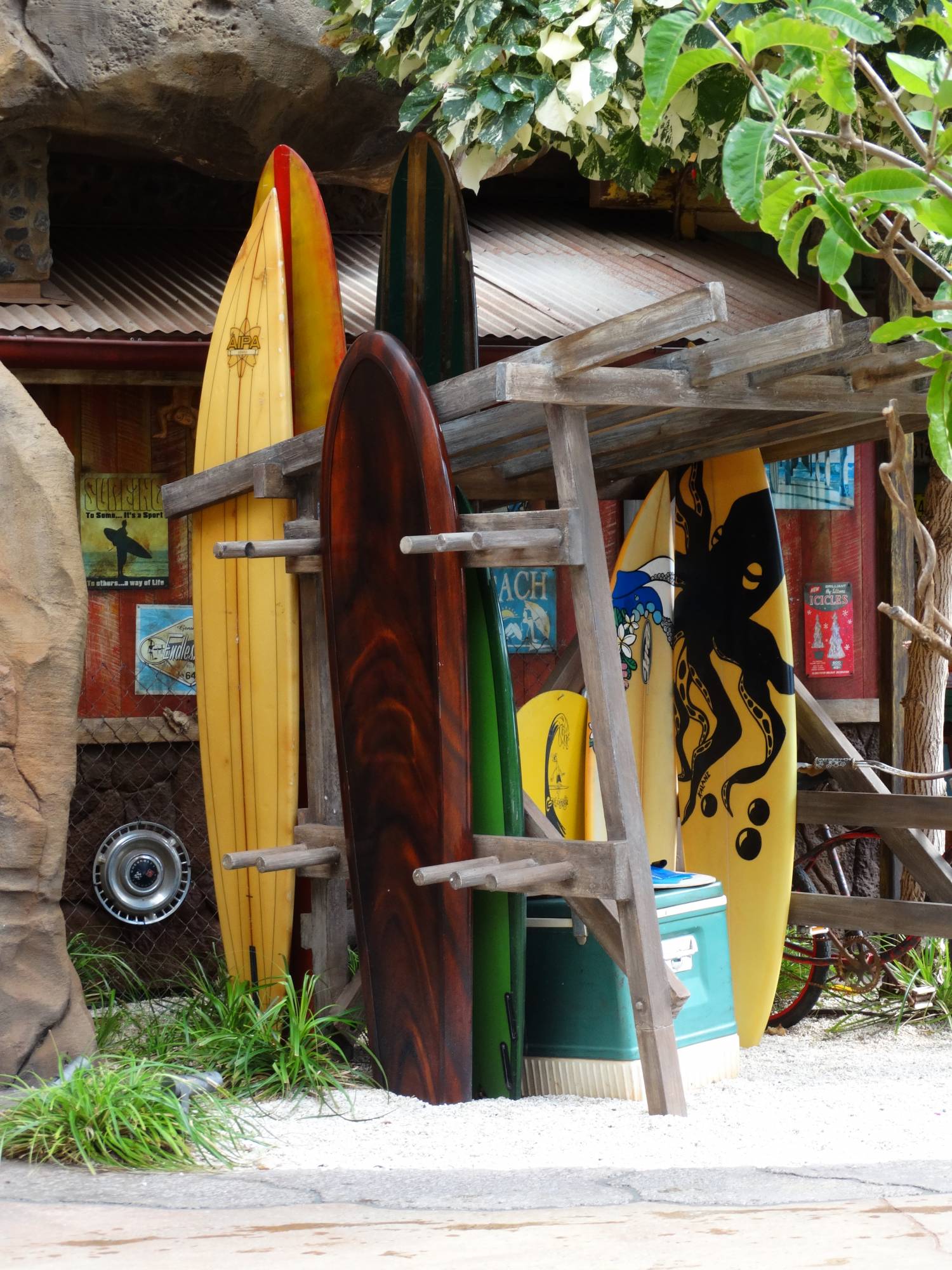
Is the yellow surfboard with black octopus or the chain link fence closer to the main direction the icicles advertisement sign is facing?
the yellow surfboard with black octopus

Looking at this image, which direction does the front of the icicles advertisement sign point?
toward the camera

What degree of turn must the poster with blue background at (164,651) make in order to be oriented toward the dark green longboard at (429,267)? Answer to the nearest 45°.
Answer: approximately 45° to its left

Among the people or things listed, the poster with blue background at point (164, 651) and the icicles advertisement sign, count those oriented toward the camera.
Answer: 2

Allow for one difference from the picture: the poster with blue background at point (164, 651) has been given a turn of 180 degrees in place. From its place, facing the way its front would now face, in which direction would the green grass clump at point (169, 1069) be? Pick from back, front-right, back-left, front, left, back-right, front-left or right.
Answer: back

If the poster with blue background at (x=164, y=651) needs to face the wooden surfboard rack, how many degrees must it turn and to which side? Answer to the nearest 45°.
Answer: approximately 45° to its left

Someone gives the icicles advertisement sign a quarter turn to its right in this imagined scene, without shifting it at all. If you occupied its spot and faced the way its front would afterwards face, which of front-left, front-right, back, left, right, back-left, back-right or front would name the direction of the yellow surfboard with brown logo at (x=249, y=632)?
front-left

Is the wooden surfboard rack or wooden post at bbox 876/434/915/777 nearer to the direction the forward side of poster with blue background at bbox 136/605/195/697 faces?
the wooden surfboard rack

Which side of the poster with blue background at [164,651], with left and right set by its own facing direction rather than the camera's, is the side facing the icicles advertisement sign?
left

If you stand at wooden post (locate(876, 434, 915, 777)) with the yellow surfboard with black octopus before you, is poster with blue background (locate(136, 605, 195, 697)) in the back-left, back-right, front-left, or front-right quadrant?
front-right

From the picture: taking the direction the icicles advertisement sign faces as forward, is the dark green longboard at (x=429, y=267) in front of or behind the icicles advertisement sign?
in front

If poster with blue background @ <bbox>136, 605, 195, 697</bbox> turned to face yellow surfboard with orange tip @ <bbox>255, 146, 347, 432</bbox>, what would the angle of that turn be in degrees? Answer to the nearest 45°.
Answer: approximately 45° to its left

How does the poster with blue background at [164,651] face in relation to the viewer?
toward the camera
